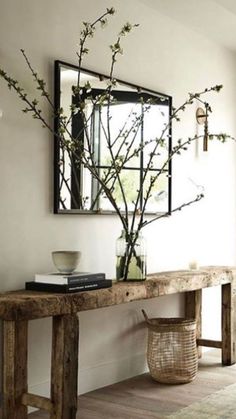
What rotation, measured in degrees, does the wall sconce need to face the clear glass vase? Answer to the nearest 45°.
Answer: approximately 45° to its right

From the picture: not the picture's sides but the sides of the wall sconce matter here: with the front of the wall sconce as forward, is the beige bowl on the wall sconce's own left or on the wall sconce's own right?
on the wall sconce's own right

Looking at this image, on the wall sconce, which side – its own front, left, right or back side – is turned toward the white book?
right

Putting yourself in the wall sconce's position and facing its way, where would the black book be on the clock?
The black book is roughly at 2 o'clock from the wall sconce.

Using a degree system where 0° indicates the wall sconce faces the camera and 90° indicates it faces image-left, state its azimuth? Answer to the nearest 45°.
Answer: approximately 315°
